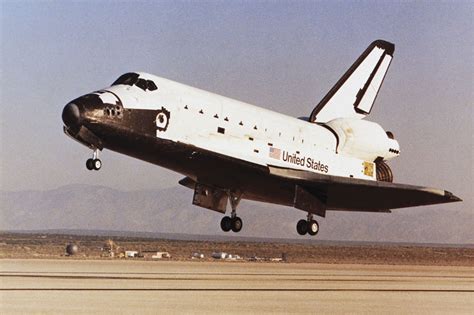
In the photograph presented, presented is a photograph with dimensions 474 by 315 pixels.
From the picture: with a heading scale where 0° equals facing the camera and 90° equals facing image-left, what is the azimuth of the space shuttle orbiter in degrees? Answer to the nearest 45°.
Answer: approximately 45°
